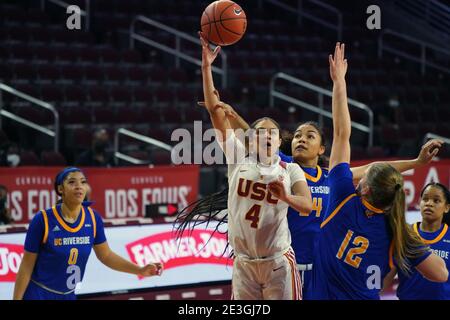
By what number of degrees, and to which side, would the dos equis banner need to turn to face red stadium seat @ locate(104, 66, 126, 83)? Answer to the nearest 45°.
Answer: approximately 180°

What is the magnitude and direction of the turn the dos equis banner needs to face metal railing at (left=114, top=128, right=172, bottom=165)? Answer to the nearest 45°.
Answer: approximately 180°

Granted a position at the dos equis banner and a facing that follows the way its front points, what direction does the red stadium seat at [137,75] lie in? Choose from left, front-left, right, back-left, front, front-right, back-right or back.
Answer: back

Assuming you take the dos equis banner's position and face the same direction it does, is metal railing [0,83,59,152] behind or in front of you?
behind

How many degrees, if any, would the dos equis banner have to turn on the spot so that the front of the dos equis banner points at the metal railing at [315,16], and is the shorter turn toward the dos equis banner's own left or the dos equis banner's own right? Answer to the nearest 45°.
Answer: approximately 135° to the dos equis banner's own left

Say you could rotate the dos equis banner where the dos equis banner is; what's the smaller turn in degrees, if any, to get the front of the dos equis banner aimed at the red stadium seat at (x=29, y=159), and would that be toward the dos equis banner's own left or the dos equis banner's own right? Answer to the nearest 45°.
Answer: approximately 135° to the dos equis banner's own right

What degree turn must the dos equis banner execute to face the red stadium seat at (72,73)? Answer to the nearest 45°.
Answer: approximately 180°

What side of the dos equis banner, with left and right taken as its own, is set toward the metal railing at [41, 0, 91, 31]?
back

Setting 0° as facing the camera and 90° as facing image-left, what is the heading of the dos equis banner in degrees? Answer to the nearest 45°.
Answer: approximately 0°
